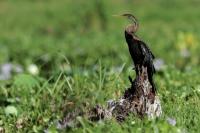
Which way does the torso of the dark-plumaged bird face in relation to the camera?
to the viewer's left
